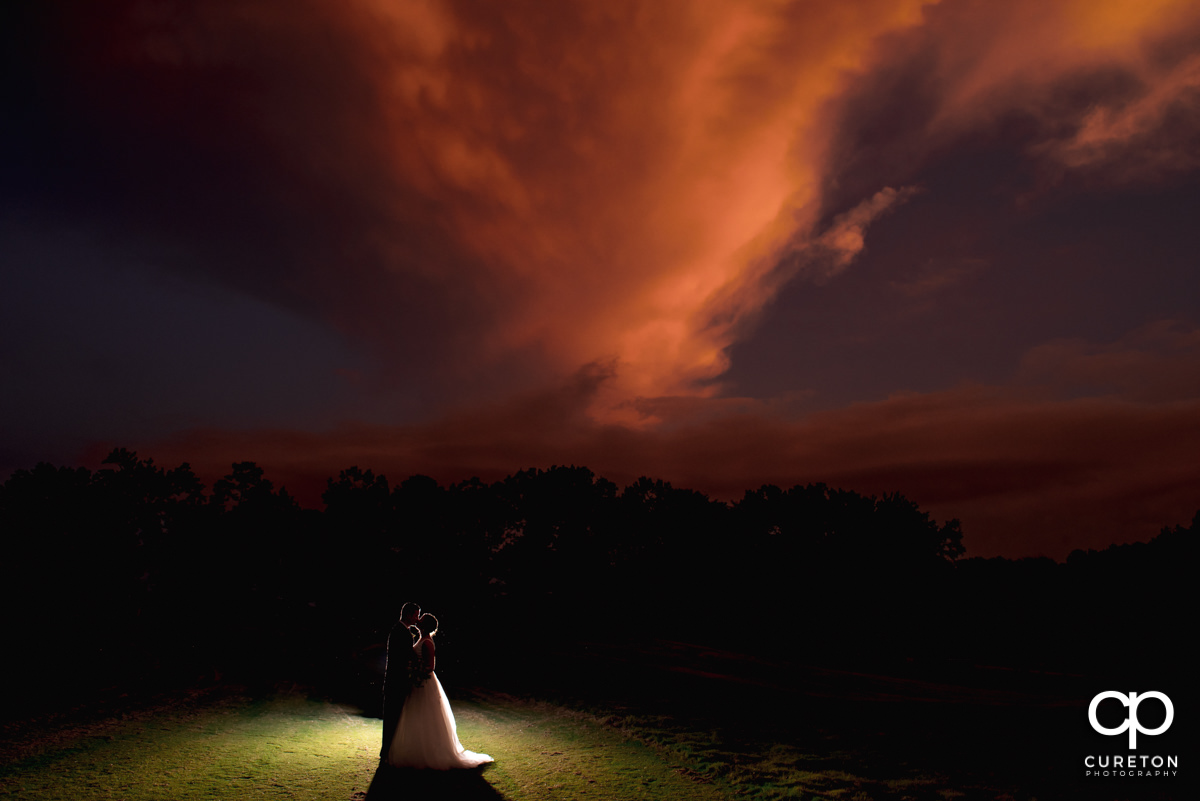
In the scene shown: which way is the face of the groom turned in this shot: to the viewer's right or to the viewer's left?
to the viewer's right

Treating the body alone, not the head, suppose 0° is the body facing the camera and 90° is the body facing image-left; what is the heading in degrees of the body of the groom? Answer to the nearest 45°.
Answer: approximately 270°
